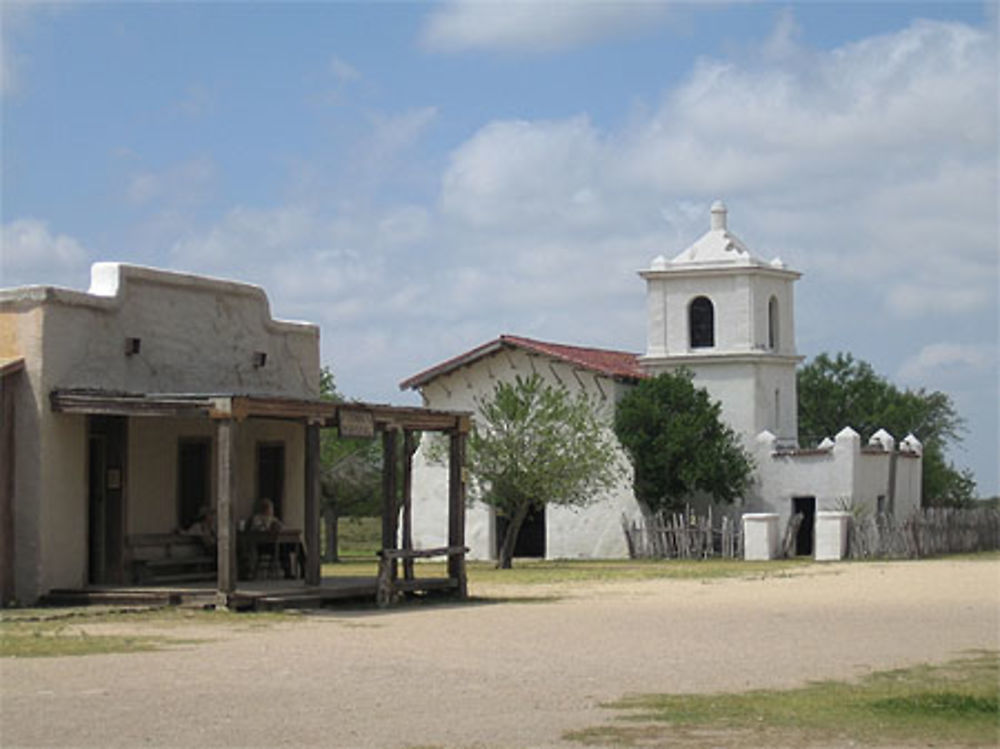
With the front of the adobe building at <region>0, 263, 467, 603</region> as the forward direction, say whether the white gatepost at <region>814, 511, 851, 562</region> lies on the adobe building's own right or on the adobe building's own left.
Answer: on the adobe building's own left

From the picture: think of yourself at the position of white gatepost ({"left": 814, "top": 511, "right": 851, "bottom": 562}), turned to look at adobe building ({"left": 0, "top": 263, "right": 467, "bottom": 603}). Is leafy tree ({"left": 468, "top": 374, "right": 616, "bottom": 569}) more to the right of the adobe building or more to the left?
right

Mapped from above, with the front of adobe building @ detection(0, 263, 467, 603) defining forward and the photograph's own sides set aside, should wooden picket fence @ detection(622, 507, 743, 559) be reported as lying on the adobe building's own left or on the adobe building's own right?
on the adobe building's own left
